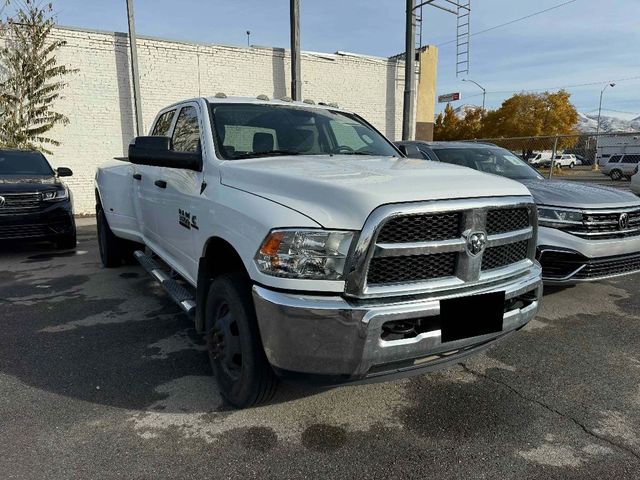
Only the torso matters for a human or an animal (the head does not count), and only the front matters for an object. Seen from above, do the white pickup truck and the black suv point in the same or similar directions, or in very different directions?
same or similar directions

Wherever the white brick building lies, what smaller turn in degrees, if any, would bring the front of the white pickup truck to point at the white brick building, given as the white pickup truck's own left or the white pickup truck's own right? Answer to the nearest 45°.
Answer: approximately 180°

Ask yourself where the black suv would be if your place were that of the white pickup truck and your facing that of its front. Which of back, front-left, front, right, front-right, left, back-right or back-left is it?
back

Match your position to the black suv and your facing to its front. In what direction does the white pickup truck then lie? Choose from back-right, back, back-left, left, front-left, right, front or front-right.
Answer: front

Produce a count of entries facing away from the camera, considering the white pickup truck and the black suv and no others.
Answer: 0

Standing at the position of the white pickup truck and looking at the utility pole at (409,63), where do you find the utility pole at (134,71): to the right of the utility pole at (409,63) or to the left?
left

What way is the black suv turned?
toward the camera

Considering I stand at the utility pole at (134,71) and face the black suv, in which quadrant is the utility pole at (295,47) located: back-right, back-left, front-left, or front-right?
back-left

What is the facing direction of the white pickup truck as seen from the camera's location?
facing the viewer and to the right of the viewer

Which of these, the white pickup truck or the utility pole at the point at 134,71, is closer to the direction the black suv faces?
the white pickup truck

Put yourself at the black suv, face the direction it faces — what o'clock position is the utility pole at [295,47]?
The utility pole is roughly at 8 o'clock from the black suv.
